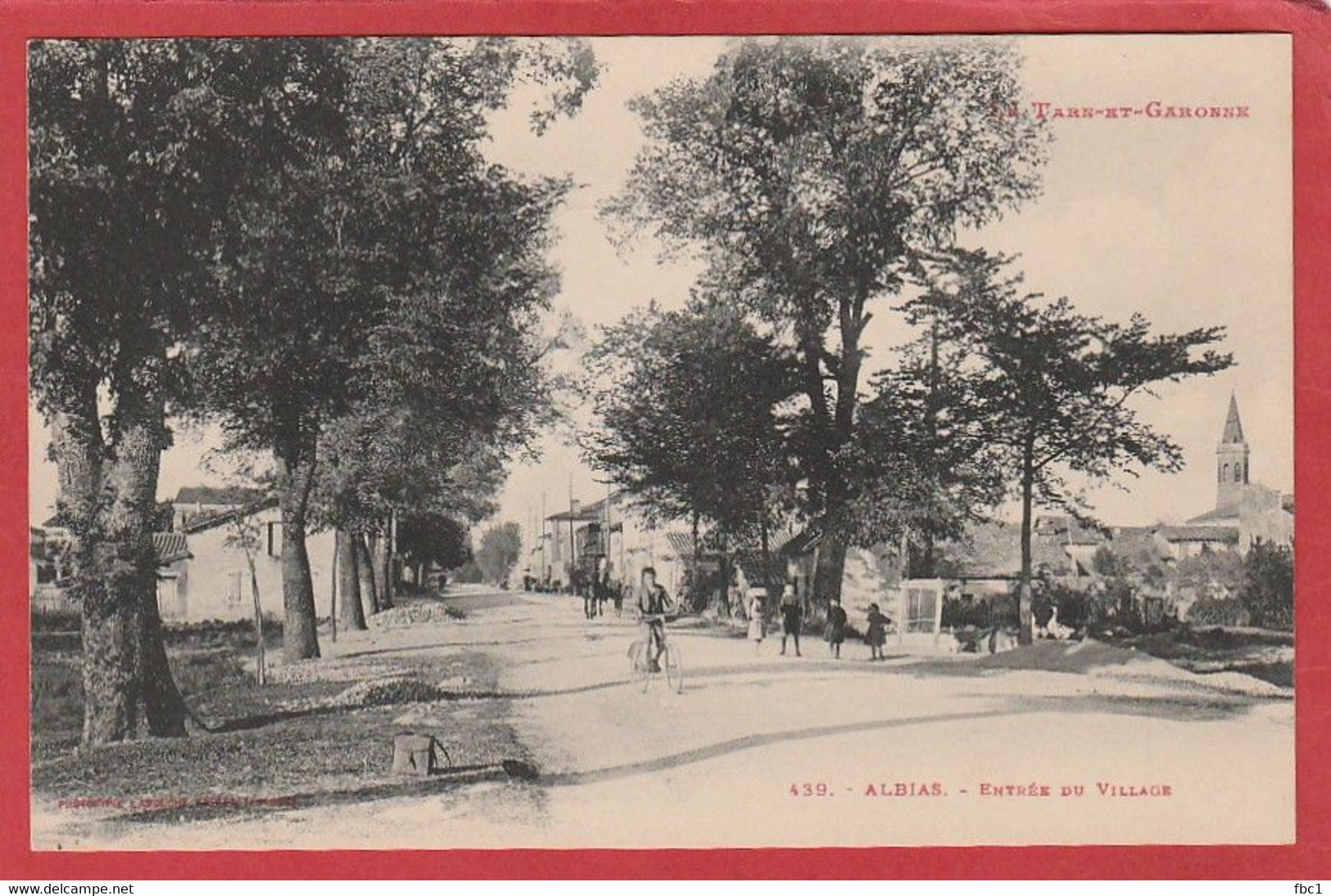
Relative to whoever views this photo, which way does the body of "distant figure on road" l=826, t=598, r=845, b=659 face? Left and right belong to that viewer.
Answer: facing the viewer

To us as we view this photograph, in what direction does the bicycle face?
facing the viewer and to the right of the viewer

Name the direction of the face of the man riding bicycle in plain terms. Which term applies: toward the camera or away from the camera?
toward the camera

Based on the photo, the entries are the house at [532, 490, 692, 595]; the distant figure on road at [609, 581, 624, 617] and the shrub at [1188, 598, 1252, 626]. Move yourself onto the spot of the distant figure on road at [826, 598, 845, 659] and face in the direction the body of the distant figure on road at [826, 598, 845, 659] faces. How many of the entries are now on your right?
2

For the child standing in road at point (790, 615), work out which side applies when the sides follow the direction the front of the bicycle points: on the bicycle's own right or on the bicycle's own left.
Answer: on the bicycle's own left

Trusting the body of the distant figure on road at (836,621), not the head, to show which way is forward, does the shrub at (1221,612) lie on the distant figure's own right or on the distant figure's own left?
on the distant figure's own left
